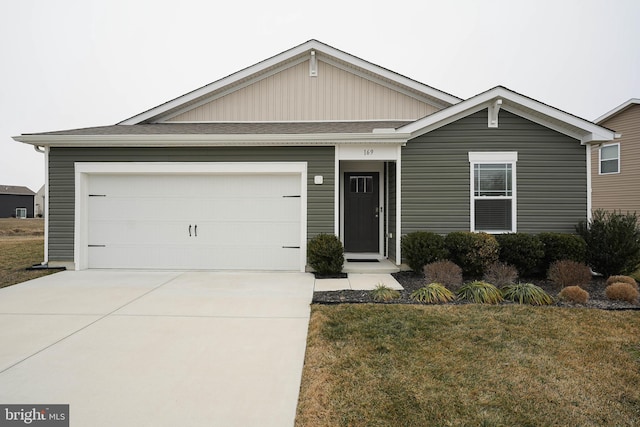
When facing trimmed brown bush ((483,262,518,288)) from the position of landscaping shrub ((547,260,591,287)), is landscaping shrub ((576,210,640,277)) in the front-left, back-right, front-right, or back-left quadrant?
back-right

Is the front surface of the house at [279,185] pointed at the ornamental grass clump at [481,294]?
no

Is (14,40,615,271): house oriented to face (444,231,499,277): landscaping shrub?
no

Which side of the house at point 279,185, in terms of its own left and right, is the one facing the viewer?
front

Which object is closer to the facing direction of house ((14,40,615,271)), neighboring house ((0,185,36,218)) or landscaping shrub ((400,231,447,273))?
the landscaping shrub

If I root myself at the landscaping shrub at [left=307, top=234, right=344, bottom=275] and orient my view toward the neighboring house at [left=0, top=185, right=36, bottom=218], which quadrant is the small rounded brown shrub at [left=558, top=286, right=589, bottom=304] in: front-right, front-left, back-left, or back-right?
back-right

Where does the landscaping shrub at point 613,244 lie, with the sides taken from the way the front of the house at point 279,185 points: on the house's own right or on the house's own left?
on the house's own left

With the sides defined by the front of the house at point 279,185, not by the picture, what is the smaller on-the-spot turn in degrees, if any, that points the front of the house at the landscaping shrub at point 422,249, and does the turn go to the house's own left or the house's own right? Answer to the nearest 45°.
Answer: approximately 90° to the house's own left

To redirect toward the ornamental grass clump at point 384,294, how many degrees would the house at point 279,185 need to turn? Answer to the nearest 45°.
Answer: approximately 45° to its left

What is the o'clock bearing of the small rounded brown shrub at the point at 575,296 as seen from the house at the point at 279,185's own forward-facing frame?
The small rounded brown shrub is roughly at 10 o'clock from the house.
